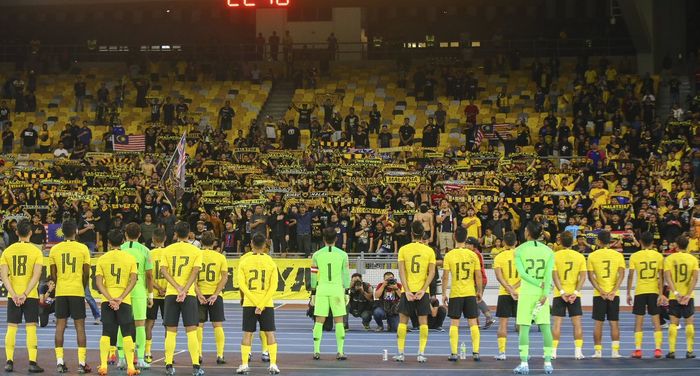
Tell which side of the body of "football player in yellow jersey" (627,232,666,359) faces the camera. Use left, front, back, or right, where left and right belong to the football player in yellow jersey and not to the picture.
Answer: back

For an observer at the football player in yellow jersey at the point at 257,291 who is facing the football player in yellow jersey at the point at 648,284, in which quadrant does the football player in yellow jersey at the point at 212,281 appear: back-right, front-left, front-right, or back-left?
back-left

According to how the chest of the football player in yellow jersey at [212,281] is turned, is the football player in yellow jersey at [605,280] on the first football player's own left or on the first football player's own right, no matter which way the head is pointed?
on the first football player's own right

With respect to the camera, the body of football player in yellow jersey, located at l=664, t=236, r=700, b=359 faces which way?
away from the camera

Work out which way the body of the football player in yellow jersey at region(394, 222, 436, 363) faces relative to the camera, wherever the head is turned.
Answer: away from the camera

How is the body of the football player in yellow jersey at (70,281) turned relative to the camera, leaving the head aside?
away from the camera

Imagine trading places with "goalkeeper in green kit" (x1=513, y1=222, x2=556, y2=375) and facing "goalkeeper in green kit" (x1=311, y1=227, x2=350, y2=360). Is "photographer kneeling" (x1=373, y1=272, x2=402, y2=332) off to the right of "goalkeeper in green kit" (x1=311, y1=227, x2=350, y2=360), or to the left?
right

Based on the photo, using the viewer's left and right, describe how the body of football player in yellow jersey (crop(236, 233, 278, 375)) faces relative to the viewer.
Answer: facing away from the viewer

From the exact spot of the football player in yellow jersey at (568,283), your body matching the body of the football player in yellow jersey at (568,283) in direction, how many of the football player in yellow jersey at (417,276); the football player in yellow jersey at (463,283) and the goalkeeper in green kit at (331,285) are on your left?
3

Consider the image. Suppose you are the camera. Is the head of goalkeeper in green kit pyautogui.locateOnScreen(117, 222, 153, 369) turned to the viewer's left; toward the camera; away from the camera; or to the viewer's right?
away from the camera

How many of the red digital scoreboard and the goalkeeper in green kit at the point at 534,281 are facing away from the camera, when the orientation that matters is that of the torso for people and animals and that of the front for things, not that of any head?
1

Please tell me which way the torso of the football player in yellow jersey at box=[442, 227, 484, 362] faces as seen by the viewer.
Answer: away from the camera
